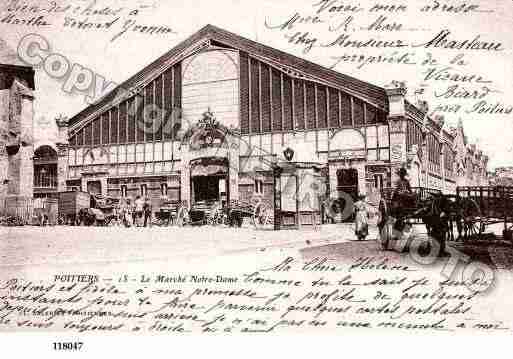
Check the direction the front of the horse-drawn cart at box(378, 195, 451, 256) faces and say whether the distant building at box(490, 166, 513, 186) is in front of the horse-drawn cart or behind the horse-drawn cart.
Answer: behind

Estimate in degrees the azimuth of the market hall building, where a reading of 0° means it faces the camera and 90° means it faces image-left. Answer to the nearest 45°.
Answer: approximately 45°
